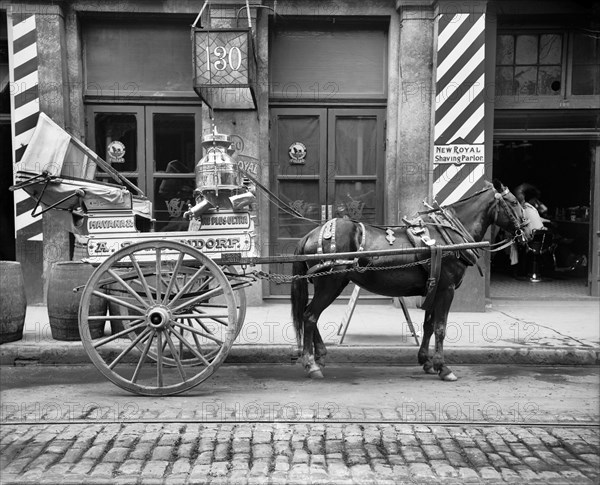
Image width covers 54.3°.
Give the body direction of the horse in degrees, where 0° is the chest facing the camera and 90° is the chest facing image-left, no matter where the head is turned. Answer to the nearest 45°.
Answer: approximately 270°

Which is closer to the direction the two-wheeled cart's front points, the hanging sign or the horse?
the horse

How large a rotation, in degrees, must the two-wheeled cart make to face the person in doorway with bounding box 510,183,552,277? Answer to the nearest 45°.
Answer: approximately 45° to its left

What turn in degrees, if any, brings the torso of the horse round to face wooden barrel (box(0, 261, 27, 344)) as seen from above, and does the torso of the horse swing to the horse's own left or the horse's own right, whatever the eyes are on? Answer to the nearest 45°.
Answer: approximately 180°

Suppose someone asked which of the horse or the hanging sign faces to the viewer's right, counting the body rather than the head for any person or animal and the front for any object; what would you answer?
the horse

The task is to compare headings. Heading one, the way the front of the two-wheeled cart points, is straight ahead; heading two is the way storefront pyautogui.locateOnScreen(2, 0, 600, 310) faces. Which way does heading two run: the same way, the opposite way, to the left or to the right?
to the right

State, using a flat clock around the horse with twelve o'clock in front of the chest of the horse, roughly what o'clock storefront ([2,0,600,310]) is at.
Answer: The storefront is roughly at 8 o'clock from the horse.

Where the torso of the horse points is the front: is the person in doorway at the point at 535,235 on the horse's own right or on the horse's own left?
on the horse's own left

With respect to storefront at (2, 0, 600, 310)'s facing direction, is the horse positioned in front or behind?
in front

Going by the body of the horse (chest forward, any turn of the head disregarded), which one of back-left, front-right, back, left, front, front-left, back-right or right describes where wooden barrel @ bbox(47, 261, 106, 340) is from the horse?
back

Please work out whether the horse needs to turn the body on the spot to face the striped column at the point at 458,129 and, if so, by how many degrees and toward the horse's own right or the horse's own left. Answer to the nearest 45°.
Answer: approximately 90° to the horse's own left

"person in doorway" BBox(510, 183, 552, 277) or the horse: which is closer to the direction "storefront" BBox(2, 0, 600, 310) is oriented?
the horse

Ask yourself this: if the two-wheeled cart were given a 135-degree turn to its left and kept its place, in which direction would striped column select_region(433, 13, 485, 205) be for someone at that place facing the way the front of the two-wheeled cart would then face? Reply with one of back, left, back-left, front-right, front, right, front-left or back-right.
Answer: right

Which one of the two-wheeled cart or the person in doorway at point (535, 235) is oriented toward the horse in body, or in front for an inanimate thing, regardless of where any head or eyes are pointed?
the two-wheeled cart

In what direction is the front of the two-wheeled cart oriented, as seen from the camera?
facing to the right of the viewer
